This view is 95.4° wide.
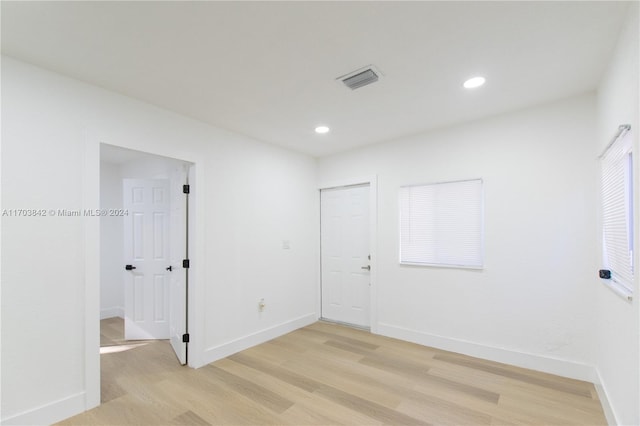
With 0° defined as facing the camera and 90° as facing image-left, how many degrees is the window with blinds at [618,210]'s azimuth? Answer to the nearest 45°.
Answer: approximately 90°

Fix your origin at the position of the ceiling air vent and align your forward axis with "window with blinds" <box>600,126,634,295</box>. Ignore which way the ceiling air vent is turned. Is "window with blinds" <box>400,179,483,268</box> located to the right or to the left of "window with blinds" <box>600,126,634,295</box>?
left

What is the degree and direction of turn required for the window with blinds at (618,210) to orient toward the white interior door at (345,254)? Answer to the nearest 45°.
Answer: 0° — it already faces it

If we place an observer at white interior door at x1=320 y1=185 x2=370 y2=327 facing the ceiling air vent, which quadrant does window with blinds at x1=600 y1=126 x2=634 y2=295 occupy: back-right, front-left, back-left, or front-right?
front-left

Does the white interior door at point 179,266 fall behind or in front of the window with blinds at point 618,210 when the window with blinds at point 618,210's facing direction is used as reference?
in front

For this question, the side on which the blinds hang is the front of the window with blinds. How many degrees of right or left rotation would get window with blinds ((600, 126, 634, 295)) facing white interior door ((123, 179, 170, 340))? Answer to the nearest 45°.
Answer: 0° — it already faces it

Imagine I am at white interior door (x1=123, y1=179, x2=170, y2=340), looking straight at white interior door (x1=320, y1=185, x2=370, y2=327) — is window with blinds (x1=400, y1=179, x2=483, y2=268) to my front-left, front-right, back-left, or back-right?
front-right

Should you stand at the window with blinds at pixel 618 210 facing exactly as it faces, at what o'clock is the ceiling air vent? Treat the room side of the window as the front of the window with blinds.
The ceiling air vent is roughly at 11 o'clock from the window with blinds.
